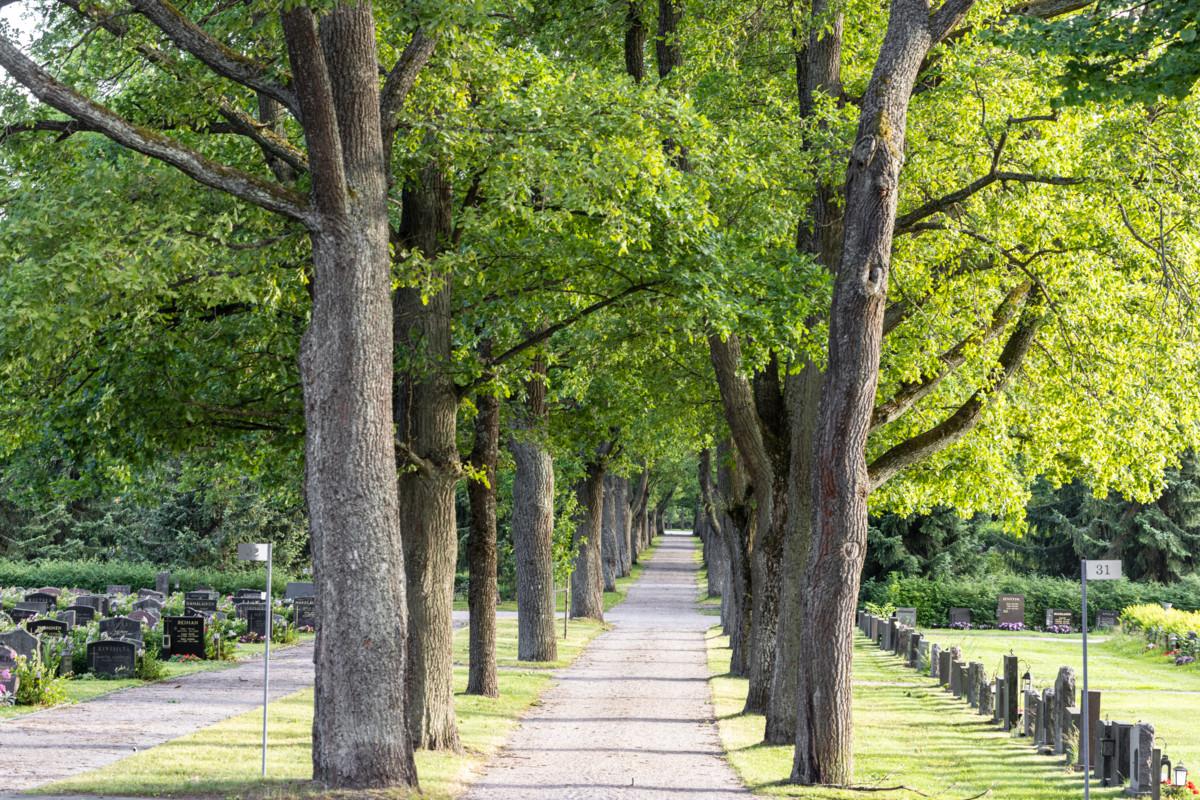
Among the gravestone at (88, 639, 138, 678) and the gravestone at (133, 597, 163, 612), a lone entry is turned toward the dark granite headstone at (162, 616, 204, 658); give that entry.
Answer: the gravestone at (133, 597, 163, 612)

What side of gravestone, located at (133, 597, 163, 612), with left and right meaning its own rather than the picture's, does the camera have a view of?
front

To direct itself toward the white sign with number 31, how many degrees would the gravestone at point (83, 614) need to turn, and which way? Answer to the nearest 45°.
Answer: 0° — it already faces it

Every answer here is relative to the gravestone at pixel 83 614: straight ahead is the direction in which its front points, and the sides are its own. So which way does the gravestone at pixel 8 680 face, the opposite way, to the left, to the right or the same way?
the same way

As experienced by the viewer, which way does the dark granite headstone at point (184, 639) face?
facing the viewer

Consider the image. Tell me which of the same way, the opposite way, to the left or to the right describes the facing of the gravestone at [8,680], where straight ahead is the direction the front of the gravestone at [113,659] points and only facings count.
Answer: the same way

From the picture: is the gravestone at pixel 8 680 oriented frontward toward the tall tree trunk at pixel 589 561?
no

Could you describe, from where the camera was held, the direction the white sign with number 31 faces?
facing the viewer

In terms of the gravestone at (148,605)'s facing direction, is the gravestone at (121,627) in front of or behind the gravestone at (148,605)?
in front

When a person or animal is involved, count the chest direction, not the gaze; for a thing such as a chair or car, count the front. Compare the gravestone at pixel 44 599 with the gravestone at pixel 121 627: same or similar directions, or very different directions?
same or similar directions

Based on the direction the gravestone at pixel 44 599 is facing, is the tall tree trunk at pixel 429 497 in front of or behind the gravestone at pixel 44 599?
in front

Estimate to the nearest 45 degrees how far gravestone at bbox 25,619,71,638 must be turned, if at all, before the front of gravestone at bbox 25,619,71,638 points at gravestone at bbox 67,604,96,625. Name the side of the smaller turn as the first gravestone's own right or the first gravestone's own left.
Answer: approximately 180°

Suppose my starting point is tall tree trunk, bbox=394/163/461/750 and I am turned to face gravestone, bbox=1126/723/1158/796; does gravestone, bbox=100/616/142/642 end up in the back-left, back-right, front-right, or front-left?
back-left

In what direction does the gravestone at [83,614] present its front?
toward the camera

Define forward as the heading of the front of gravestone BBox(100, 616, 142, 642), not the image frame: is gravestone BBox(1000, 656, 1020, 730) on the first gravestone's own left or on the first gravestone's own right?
on the first gravestone's own left

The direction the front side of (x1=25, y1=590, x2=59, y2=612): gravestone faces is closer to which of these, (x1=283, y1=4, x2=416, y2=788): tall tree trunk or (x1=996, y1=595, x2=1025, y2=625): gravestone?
the tall tree trunk

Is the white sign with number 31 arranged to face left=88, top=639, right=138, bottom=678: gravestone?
no

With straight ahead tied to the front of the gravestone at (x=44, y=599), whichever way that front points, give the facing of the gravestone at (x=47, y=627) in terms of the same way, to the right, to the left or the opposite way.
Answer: the same way
